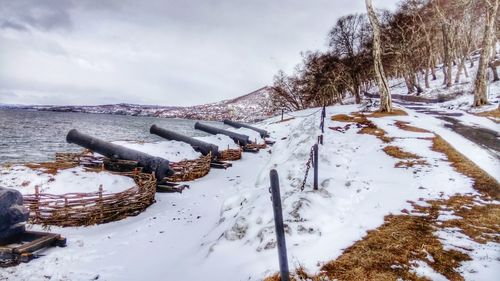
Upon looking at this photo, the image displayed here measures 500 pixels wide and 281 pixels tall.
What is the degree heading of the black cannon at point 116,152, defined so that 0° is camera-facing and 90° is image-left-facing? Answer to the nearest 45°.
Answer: approximately 90°

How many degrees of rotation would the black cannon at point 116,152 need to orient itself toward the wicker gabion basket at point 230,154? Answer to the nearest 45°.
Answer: approximately 135° to its right

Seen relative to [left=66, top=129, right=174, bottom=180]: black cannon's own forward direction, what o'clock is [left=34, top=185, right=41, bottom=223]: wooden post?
The wooden post is roughly at 10 o'clock from the black cannon.

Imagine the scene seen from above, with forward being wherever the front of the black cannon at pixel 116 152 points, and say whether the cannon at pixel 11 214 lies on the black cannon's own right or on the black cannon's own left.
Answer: on the black cannon's own left

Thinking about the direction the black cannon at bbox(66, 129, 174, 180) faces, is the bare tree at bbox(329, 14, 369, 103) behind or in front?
behind

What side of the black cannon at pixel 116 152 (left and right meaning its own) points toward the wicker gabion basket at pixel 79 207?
left

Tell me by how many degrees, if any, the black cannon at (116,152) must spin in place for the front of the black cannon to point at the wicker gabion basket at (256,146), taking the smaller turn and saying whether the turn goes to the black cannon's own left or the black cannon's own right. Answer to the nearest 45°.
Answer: approximately 135° to the black cannon's own right
